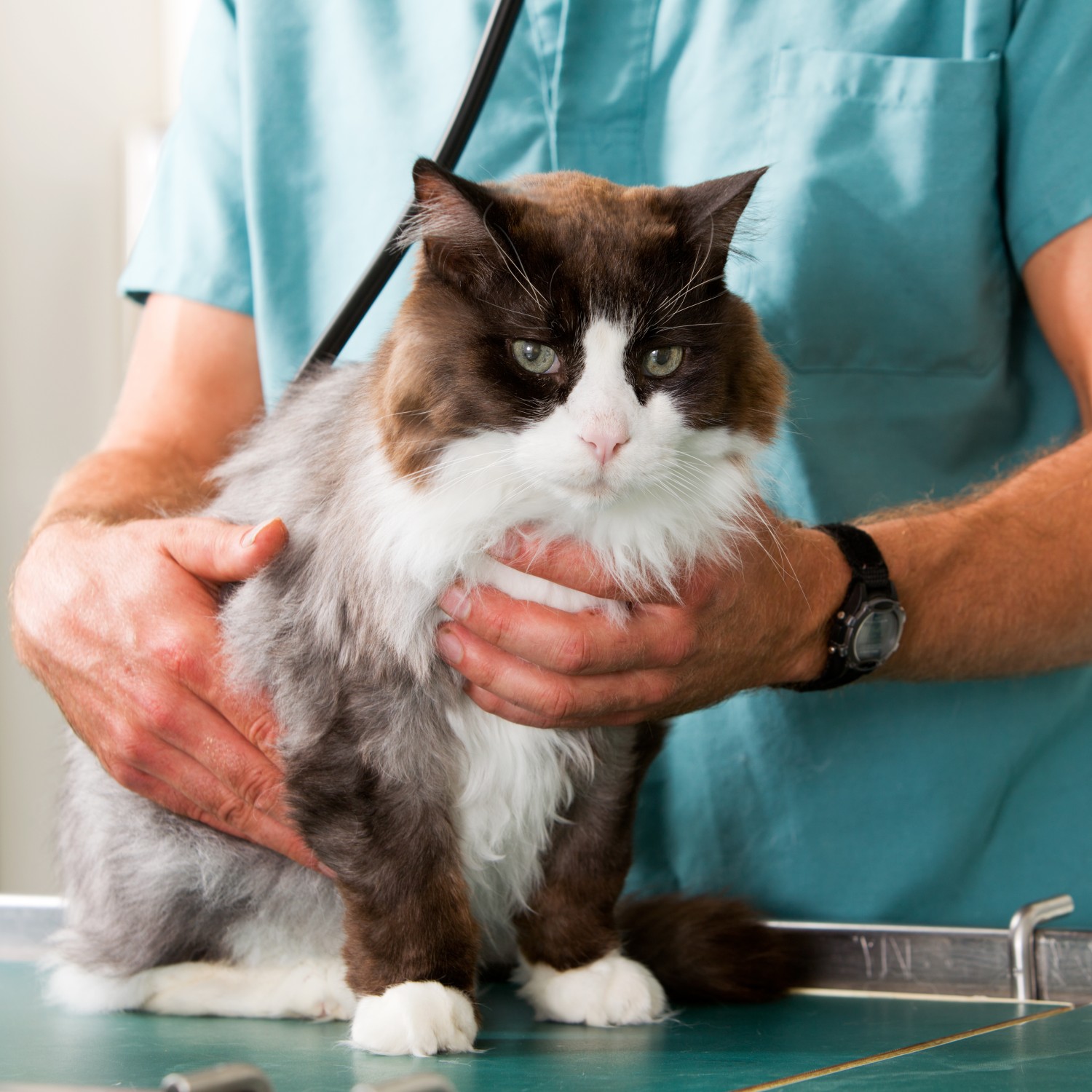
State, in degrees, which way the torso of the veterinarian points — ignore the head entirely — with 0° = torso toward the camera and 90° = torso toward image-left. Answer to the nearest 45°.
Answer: approximately 0°
